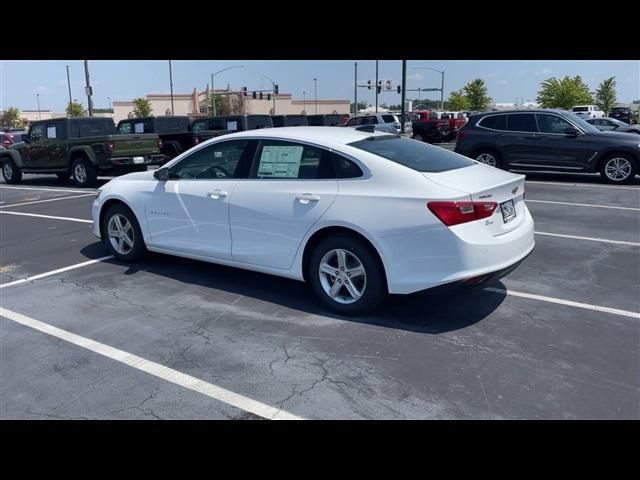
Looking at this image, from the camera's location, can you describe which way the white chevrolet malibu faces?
facing away from the viewer and to the left of the viewer

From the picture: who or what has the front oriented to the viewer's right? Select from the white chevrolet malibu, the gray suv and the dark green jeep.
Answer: the gray suv

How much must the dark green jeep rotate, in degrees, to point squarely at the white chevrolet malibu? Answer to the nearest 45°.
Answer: approximately 135° to its left

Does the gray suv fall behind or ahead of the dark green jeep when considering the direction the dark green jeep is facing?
behind

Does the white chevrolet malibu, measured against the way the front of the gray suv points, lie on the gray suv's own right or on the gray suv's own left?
on the gray suv's own right

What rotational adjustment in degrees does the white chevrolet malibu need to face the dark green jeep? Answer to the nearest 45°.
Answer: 0° — it already faces it

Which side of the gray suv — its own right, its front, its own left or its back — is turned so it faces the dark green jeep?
back

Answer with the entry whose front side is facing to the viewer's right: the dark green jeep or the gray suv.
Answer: the gray suv

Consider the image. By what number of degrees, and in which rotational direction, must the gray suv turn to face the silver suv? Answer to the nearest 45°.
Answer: approximately 135° to its left

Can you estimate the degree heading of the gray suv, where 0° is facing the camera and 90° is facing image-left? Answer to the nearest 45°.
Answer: approximately 270°

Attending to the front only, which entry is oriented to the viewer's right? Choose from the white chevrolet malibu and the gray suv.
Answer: the gray suv

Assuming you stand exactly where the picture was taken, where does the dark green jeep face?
facing away from the viewer and to the left of the viewer

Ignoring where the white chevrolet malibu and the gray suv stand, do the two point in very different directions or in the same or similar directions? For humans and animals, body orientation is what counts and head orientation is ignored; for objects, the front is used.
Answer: very different directions
